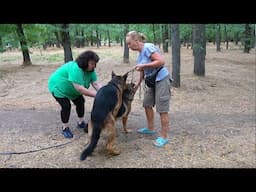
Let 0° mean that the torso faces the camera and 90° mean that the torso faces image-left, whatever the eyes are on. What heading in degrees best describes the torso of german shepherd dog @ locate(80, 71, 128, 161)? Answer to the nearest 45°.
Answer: approximately 225°

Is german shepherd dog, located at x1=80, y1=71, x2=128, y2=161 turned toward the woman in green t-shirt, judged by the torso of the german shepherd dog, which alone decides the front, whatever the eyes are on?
no

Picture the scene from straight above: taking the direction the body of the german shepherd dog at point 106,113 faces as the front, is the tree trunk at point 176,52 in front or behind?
in front

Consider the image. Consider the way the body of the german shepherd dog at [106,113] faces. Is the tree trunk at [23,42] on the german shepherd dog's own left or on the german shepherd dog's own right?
on the german shepherd dog's own left

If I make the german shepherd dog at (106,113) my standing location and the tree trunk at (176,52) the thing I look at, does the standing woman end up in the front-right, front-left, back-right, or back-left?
front-right

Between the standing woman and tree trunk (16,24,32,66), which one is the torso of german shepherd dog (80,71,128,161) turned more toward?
the standing woman

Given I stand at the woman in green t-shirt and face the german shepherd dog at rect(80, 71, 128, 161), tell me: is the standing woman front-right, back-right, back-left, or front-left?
front-left

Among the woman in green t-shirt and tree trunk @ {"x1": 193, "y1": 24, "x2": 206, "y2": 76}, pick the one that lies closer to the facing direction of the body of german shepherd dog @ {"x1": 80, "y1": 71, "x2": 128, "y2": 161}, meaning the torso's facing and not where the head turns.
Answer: the tree trunk

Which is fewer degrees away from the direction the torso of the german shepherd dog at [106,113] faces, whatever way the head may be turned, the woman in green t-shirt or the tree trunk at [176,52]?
the tree trunk
